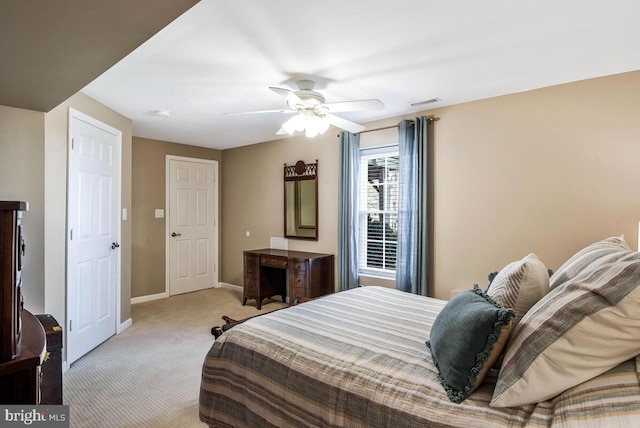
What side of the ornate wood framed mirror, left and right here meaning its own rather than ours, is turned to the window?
left

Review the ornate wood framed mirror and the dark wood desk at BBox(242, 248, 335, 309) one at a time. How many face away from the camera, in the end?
0

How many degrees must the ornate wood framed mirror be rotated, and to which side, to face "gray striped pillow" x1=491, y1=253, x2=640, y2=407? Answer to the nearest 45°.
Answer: approximately 45° to its left

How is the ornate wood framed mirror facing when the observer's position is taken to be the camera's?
facing the viewer and to the left of the viewer

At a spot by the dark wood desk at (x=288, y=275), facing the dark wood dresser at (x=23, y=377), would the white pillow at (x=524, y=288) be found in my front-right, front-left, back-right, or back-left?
front-left

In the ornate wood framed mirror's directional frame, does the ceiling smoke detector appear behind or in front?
in front

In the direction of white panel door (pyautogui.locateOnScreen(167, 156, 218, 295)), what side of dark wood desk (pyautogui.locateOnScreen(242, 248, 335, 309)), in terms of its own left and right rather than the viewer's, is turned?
right

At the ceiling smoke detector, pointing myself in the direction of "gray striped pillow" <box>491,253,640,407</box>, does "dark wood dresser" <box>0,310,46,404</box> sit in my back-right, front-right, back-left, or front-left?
front-right

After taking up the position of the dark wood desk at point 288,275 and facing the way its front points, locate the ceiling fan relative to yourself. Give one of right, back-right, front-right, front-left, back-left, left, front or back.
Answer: front-left

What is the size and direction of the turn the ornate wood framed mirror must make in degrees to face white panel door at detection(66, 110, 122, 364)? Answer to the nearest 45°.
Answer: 0° — it already faces it

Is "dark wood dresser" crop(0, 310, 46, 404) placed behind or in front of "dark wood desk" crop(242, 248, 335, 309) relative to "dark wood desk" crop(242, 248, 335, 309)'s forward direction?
in front
